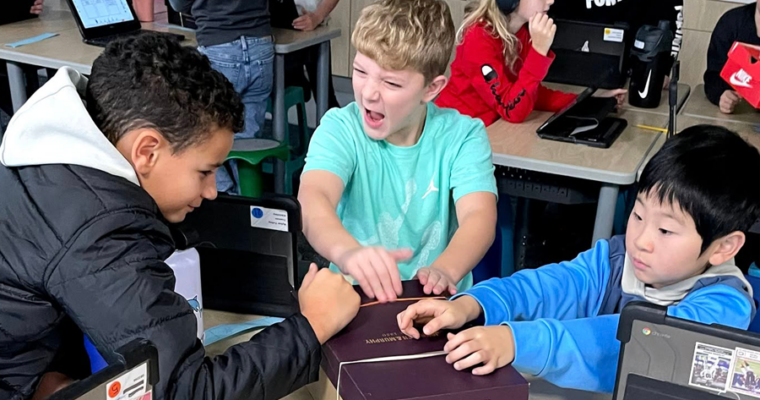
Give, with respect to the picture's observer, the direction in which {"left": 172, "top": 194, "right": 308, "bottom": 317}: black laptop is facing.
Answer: facing away from the viewer

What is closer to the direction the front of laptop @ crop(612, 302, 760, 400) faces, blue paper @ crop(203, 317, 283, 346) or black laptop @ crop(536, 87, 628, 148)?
the black laptop

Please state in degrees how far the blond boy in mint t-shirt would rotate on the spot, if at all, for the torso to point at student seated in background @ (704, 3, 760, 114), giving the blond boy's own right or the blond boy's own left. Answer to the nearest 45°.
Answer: approximately 135° to the blond boy's own left

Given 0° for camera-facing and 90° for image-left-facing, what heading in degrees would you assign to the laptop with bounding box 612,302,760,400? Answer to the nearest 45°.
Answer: approximately 180°

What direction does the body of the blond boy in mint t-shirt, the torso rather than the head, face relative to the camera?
toward the camera

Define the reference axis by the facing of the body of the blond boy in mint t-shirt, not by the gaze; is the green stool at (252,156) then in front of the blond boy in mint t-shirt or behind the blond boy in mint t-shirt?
behind

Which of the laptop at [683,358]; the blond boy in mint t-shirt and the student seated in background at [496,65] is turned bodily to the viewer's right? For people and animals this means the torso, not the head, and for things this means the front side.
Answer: the student seated in background

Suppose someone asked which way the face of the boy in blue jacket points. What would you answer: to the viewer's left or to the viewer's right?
to the viewer's left

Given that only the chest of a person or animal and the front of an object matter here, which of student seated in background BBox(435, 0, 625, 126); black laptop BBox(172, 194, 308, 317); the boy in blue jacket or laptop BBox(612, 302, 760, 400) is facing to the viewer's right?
the student seated in background

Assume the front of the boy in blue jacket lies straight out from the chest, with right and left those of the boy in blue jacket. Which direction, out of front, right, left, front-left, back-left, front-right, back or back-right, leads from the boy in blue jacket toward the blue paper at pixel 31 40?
right

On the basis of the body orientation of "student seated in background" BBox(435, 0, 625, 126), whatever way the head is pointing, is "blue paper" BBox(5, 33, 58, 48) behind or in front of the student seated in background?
behind

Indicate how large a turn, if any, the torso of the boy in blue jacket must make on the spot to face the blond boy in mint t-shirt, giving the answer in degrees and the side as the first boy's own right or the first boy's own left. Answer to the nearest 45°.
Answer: approximately 90° to the first boy's own right

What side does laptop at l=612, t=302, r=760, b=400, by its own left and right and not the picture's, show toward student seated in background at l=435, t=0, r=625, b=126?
front

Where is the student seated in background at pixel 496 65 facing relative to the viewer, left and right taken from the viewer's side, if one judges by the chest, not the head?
facing to the right of the viewer

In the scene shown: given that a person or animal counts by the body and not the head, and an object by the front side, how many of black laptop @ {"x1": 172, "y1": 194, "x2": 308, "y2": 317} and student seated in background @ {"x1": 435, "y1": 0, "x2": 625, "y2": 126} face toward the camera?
0
